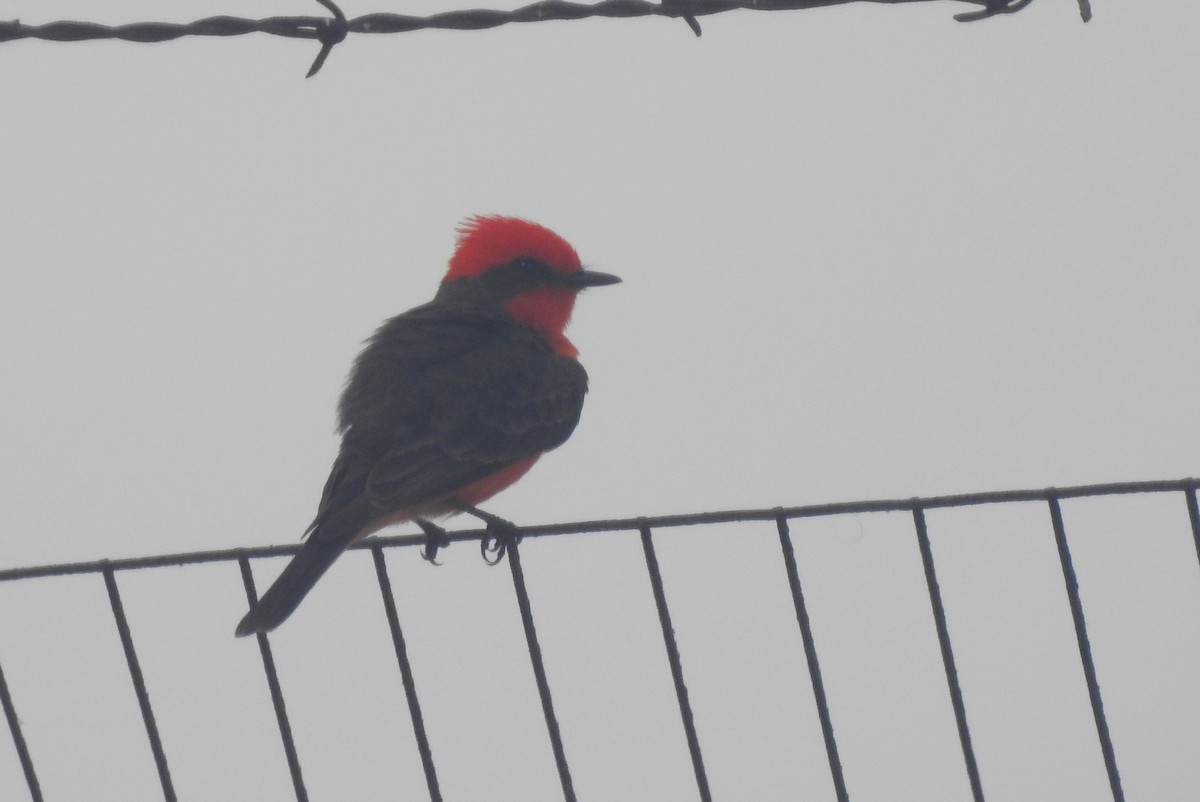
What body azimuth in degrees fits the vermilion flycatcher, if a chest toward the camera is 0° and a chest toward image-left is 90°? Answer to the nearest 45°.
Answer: approximately 225°
